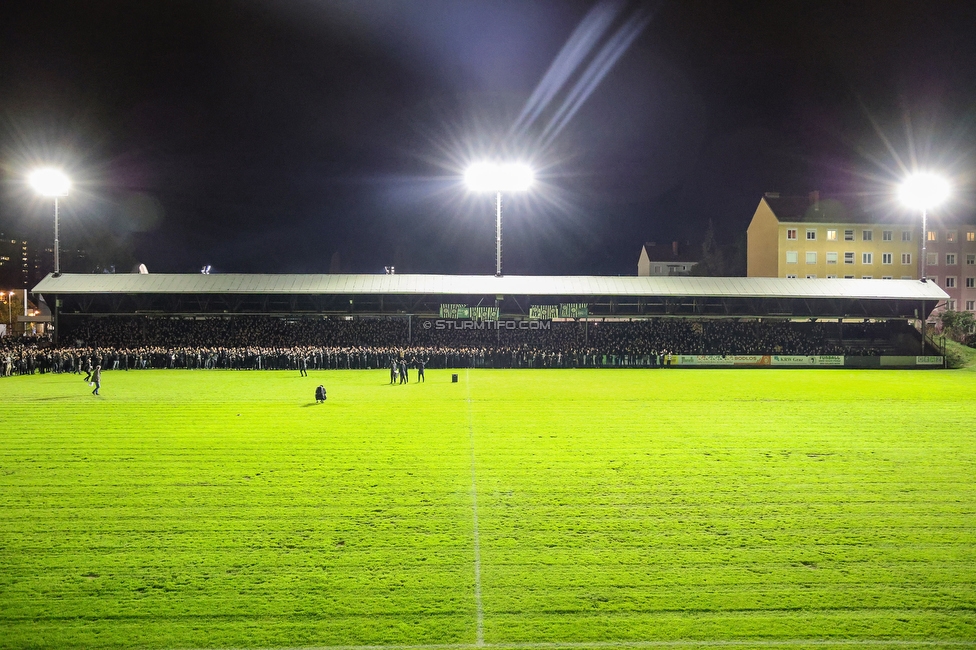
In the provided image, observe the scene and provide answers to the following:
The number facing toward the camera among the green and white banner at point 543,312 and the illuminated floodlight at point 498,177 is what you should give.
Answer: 2

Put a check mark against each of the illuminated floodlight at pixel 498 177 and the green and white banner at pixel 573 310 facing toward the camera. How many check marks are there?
2

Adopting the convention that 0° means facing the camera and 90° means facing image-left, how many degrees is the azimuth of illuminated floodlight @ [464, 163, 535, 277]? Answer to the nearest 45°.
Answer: approximately 0°

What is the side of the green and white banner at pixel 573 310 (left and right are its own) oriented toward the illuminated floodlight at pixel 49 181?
right
